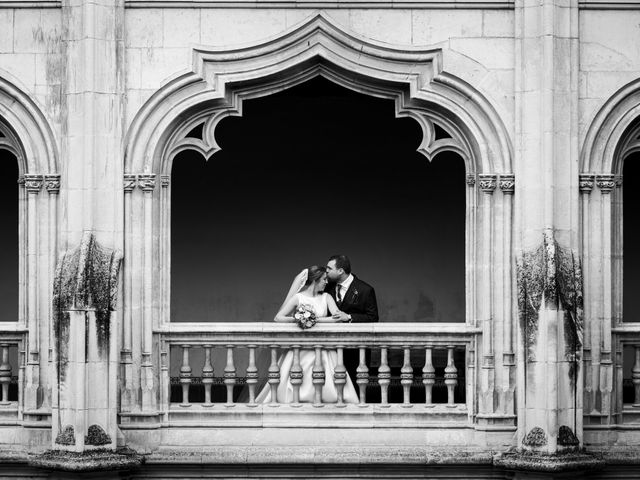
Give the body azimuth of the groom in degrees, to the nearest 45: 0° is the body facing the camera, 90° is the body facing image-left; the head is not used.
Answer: approximately 45°

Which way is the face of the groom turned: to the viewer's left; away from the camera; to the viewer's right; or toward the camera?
to the viewer's left

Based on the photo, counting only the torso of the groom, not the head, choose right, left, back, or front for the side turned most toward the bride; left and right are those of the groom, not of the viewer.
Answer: front

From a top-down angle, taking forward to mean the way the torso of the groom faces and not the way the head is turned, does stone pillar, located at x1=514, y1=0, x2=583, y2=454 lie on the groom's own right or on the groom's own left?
on the groom's own left

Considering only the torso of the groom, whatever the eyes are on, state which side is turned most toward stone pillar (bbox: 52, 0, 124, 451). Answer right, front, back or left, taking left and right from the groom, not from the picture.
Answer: front

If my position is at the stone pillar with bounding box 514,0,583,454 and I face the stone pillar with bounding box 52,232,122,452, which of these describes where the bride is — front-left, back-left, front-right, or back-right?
front-right
